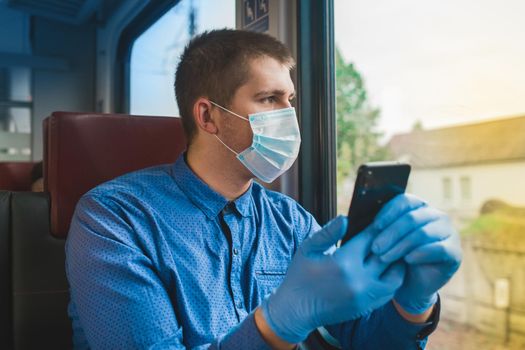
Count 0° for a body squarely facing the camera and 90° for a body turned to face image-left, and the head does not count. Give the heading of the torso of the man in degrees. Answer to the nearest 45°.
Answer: approximately 315°

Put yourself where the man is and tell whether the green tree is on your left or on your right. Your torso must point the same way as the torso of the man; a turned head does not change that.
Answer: on your left

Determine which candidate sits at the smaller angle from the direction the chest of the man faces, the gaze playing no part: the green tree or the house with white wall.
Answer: the house with white wall

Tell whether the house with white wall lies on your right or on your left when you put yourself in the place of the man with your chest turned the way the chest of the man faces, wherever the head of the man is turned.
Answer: on your left
